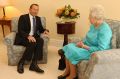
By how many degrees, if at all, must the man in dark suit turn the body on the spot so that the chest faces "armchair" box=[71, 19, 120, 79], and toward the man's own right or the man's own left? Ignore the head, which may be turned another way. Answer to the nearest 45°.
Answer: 0° — they already face it

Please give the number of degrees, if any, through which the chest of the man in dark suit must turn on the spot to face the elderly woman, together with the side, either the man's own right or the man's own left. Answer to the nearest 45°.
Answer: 0° — they already face them
